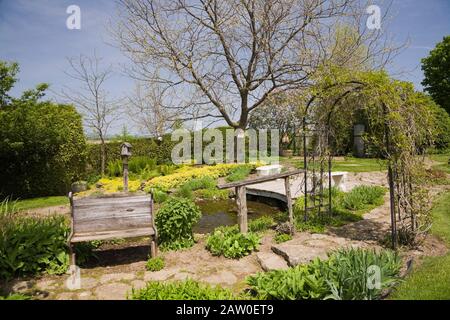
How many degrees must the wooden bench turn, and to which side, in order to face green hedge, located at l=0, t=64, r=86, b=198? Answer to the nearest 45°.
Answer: approximately 180°

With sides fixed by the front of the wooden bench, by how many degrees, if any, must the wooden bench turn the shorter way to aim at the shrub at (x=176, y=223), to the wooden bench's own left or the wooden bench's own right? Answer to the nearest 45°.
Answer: approximately 90° to the wooden bench's own left

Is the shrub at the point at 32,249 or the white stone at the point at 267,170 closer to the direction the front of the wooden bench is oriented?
the shrub

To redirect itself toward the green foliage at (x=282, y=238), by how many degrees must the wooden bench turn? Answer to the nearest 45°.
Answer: approximately 90° to its left

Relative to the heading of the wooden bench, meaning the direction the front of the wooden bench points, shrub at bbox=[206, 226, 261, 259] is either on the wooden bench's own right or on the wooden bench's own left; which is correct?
on the wooden bench's own left

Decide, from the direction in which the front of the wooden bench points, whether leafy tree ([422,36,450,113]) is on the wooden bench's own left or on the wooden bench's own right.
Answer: on the wooden bench's own left

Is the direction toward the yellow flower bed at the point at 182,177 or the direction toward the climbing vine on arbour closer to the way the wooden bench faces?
the climbing vine on arbour

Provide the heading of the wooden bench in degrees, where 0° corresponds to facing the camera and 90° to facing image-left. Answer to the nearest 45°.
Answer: approximately 0°

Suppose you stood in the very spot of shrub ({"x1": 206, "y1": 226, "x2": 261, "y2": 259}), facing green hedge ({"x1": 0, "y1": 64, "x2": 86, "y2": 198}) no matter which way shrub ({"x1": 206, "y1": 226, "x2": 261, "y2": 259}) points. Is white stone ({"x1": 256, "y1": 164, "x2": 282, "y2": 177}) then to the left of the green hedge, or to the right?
right

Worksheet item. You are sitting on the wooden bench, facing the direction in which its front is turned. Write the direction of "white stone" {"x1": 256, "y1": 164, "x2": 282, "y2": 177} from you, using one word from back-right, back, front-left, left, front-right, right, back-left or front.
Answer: back-left
